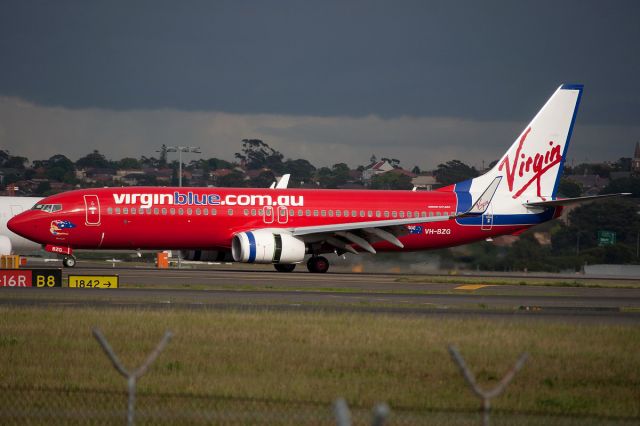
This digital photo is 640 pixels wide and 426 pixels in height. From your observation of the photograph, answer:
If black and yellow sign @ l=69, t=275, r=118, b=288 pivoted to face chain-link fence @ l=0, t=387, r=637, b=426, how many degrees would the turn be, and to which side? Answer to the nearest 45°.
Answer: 0° — it already faces it

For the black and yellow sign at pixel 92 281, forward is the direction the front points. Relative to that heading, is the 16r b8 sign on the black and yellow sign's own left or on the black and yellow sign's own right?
on the black and yellow sign's own right

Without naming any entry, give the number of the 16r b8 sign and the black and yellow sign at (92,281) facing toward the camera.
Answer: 2

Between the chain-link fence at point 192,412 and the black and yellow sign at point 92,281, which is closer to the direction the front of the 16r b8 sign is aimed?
the chain-link fence

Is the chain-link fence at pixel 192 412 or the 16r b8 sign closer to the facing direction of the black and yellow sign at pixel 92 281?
the chain-link fence

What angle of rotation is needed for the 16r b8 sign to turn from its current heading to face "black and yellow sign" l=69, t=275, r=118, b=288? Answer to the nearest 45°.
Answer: approximately 90° to its left

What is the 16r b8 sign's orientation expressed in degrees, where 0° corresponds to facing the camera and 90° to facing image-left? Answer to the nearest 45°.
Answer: approximately 0°

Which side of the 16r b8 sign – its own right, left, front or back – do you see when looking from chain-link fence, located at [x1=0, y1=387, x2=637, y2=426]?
front
